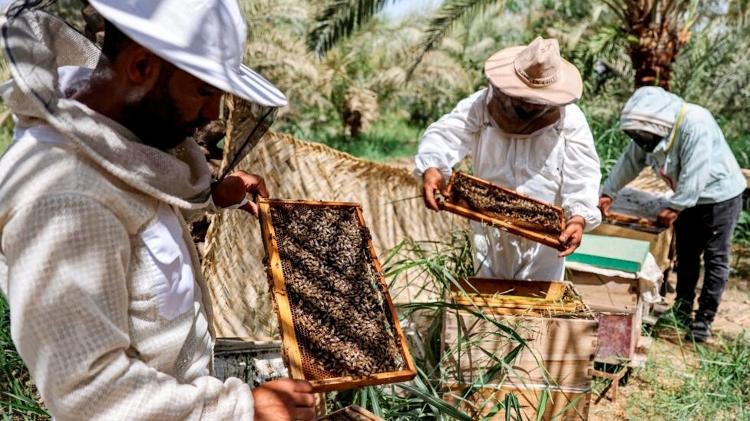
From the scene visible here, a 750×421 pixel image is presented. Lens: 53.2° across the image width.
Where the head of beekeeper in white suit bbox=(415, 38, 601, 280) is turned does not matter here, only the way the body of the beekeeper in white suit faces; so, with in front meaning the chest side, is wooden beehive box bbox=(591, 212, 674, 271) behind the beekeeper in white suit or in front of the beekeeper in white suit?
behind

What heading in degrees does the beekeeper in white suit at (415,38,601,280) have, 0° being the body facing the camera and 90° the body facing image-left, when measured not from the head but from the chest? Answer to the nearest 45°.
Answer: approximately 0°

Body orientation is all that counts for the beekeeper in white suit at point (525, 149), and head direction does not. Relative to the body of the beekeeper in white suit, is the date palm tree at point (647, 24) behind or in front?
behind

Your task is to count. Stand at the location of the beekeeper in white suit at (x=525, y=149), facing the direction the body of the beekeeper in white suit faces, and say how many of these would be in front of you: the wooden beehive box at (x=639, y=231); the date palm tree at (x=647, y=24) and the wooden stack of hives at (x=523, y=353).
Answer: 1

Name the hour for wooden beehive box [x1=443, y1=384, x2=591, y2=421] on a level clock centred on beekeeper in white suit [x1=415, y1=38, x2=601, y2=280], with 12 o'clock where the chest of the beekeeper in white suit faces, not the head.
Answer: The wooden beehive box is roughly at 12 o'clock from the beekeeper in white suit.

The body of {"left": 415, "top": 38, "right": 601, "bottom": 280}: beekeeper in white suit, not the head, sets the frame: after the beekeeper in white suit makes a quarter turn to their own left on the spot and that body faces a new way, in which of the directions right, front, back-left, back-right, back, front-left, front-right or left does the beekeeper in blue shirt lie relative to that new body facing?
front-left

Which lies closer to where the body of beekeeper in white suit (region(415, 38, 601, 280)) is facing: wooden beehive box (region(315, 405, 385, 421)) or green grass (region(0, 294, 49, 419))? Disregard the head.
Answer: the wooden beehive box

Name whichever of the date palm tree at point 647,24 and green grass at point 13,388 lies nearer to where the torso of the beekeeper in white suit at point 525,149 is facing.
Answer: the green grass

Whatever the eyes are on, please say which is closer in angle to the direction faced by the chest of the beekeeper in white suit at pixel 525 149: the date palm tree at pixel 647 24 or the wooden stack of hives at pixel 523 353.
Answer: the wooden stack of hives

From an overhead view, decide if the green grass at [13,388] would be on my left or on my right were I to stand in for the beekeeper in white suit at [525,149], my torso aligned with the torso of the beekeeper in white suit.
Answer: on my right
